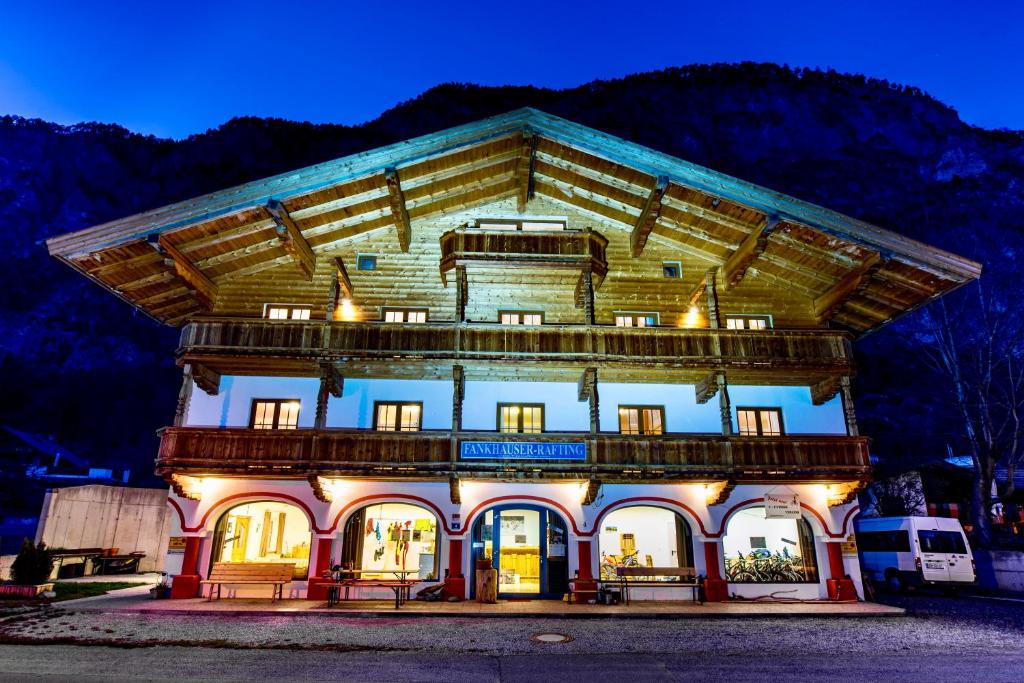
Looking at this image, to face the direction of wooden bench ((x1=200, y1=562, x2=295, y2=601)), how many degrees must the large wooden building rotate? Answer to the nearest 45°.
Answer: approximately 90° to its right

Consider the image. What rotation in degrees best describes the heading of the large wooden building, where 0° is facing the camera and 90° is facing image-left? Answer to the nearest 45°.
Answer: approximately 0°

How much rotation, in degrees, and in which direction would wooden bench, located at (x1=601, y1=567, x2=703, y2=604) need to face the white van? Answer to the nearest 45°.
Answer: approximately 135° to its left

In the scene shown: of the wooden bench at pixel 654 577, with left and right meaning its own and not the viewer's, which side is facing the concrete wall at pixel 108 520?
right

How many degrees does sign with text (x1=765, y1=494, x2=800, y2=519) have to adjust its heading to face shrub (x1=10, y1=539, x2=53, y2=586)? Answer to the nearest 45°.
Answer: approximately 45° to its right

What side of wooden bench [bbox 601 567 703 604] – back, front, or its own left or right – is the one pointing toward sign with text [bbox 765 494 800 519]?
left

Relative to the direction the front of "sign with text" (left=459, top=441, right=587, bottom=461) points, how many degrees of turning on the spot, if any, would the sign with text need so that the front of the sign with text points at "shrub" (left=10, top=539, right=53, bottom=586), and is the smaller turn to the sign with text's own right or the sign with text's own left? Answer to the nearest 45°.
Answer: approximately 90° to the sign with text's own right
